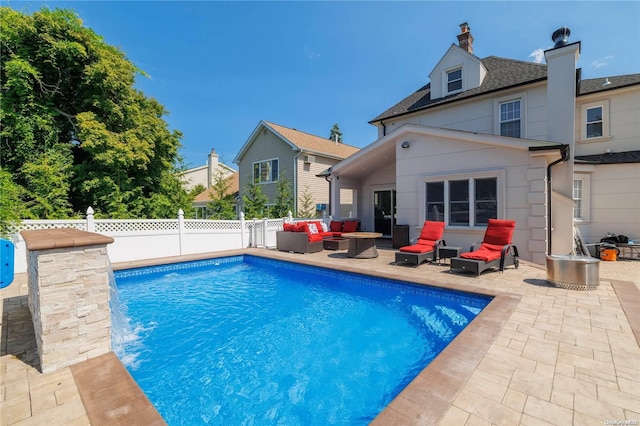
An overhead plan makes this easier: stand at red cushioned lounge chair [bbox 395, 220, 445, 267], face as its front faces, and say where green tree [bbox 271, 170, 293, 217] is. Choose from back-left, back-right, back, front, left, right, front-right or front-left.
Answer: right

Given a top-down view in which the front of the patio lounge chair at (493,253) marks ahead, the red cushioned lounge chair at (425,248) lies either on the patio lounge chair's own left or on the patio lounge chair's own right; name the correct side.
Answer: on the patio lounge chair's own right

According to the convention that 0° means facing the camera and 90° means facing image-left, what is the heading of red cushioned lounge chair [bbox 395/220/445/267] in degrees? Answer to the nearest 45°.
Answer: approximately 45°

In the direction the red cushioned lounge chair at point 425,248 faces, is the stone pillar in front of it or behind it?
in front

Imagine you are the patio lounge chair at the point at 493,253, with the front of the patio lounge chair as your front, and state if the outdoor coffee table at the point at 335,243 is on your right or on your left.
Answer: on your right

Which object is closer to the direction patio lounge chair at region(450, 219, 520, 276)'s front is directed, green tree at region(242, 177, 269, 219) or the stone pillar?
the stone pillar

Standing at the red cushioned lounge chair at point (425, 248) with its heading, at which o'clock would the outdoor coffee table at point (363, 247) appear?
The outdoor coffee table is roughly at 2 o'clock from the red cushioned lounge chair.

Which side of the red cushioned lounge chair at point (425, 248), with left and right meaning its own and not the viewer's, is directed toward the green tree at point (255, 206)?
right

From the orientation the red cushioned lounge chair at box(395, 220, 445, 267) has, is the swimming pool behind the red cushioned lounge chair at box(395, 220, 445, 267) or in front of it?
in front

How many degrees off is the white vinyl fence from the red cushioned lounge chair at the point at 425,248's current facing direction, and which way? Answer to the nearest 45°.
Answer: approximately 45° to its right

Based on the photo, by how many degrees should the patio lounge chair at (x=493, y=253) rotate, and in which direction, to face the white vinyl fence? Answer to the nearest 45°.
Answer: approximately 45° to its right

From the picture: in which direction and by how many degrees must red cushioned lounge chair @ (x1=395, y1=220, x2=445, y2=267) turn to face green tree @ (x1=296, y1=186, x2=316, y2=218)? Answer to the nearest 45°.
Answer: approximately 90° to its right

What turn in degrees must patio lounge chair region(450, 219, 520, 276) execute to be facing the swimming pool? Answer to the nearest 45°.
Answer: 0° — it already faces it

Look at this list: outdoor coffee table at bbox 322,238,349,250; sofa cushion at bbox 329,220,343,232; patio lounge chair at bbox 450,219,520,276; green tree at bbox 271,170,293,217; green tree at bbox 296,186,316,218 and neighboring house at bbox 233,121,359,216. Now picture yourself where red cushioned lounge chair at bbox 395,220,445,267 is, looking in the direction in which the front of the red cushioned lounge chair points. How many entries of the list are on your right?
5

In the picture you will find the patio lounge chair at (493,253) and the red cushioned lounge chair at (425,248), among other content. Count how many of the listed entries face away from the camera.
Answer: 0

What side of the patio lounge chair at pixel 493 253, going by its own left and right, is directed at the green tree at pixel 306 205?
right
